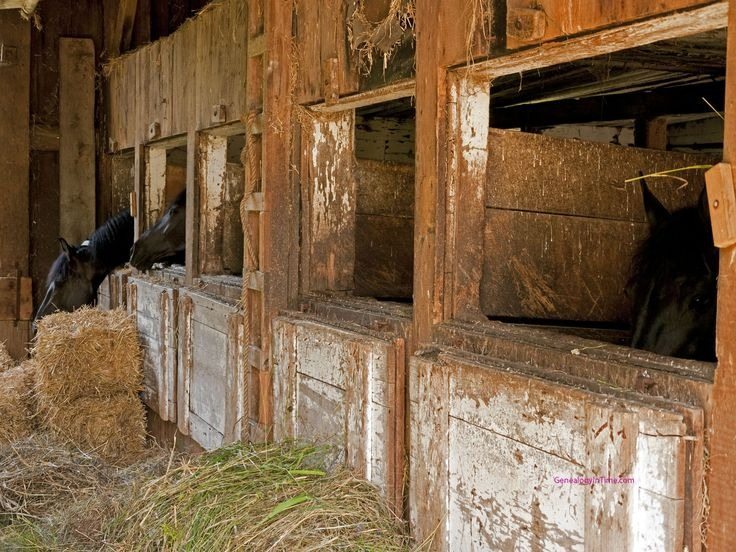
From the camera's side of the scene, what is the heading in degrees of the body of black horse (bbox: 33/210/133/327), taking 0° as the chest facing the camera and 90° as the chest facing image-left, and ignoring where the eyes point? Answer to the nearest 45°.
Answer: approximately 90°

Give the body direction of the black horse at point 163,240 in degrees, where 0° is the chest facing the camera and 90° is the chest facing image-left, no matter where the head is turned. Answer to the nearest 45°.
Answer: approximately 90°

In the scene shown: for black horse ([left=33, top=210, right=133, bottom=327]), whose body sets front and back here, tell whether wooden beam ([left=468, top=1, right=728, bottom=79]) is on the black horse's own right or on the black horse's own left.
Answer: on the black horse's own left

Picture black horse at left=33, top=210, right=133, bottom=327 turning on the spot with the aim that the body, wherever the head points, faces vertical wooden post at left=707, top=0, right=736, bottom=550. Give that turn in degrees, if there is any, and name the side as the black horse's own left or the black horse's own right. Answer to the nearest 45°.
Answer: approximately 90° to the black horse's own left

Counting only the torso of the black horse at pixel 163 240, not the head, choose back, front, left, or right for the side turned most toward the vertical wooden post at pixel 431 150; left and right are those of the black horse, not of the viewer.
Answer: left

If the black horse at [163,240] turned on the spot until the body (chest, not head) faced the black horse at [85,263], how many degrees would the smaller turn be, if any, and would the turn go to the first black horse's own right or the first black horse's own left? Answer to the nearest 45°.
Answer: approximately 45° to the first black horse's own right

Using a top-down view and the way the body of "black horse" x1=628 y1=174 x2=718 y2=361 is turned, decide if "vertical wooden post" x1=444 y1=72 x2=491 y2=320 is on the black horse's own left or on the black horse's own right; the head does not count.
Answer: on the black horse's own right

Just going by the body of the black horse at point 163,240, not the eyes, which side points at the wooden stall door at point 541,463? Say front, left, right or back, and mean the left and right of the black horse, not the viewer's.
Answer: left
